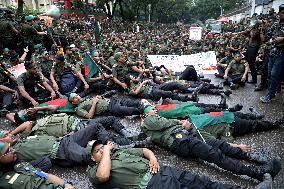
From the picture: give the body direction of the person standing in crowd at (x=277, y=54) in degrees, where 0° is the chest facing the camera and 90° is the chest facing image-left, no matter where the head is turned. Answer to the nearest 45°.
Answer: approximately 45°
